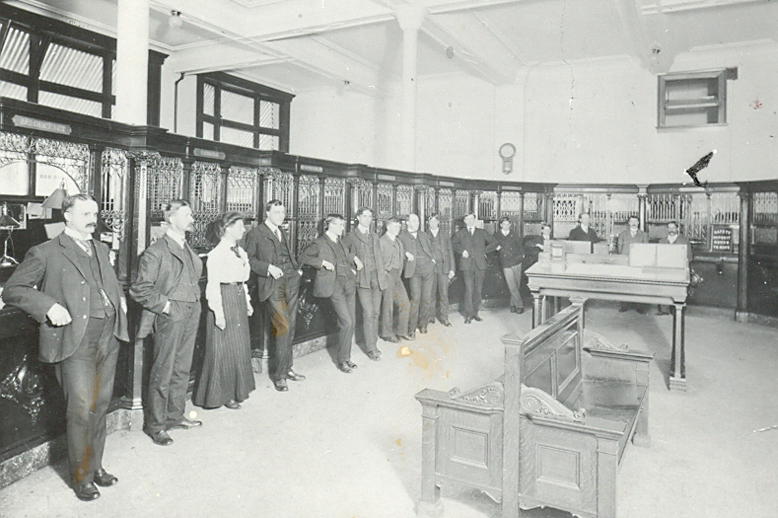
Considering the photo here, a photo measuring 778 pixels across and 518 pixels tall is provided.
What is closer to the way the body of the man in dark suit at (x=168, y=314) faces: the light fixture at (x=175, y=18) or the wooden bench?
the wooden bench

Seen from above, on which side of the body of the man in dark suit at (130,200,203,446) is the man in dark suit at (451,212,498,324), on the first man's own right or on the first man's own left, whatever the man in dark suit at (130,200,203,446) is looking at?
on the first man's own left

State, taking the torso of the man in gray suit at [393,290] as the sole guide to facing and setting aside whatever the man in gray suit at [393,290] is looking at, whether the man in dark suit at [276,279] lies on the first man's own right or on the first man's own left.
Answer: on the first man's own right

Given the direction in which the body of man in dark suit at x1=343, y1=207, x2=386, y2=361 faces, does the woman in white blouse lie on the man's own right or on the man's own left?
on the man's own right

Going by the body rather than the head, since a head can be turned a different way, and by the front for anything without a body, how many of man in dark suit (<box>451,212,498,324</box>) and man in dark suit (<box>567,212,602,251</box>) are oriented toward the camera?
2

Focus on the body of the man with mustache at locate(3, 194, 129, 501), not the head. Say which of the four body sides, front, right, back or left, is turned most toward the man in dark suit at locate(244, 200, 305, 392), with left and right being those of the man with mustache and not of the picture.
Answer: left

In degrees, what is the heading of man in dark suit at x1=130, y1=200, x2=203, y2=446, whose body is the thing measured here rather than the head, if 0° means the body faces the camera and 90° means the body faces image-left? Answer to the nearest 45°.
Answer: approximately 315°
